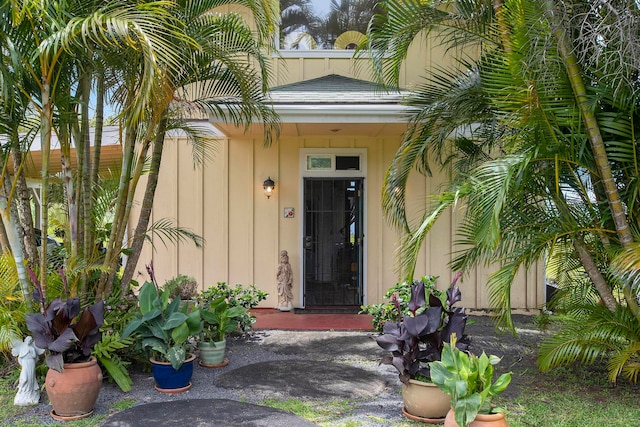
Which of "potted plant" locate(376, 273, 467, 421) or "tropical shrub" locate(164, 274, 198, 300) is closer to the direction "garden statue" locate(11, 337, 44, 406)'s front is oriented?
the potted plant

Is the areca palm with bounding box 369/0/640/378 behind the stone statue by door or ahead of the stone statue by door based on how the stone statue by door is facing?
ahead

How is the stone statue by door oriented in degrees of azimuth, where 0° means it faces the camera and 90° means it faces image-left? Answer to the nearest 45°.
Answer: approximately 0°

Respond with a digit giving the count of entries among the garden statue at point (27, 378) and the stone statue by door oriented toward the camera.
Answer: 2

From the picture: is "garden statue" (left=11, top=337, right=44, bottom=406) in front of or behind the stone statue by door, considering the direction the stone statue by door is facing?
in front

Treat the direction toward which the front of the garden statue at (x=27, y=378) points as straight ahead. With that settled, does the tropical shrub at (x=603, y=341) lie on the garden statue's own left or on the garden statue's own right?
on the garden statue's own left

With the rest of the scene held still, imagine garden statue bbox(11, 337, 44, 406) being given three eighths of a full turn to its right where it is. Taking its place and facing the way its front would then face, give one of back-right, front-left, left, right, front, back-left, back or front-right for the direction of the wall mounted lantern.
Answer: right
